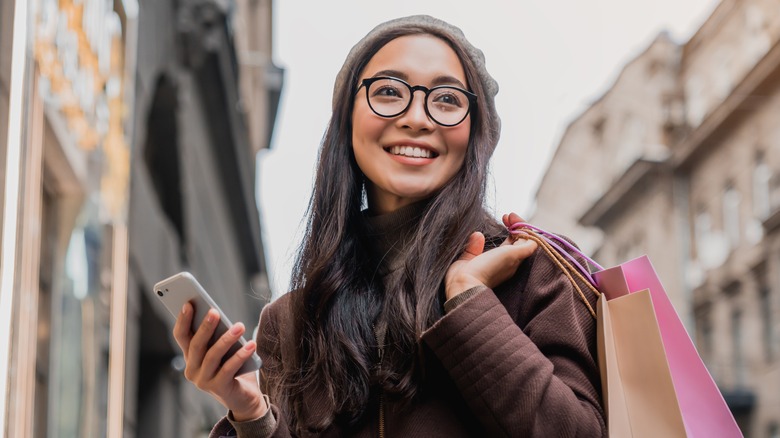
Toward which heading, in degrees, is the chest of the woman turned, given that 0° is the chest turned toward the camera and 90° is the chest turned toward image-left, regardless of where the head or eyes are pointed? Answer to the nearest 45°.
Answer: approximately 0°

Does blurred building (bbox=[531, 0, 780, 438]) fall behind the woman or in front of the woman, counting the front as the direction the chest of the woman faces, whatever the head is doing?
behind
